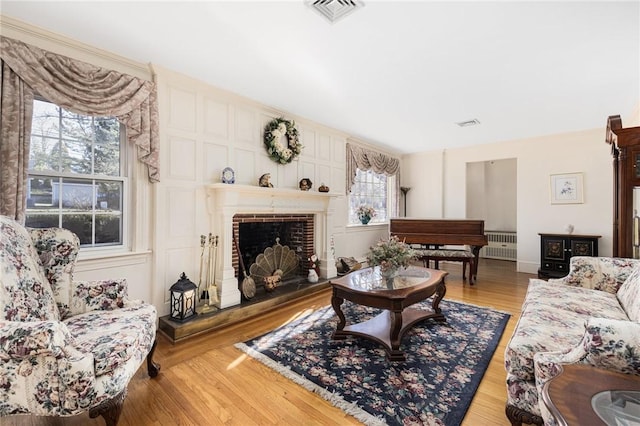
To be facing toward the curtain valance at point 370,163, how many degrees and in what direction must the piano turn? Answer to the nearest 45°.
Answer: approximately 90° to its right

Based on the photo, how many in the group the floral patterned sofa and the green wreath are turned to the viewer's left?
1

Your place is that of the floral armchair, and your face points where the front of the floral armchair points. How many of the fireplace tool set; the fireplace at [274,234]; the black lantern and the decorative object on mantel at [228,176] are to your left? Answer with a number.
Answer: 4

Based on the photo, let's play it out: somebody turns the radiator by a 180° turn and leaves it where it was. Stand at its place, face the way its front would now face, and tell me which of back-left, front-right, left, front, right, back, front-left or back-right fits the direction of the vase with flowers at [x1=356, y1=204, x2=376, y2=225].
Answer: back-left

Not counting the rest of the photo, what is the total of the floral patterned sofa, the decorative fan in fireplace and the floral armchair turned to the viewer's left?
1

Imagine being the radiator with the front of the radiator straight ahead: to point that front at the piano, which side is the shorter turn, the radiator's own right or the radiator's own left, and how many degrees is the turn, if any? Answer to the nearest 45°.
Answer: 0° — it already faces it

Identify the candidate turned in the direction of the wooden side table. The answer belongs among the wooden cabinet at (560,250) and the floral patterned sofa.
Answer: the wooden cabinet

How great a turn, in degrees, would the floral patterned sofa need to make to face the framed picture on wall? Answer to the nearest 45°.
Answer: approximately 90° to its right

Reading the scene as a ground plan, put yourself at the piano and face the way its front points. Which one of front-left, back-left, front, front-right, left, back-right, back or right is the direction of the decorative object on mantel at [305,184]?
front-right

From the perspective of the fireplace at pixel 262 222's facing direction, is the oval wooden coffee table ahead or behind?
ahead
